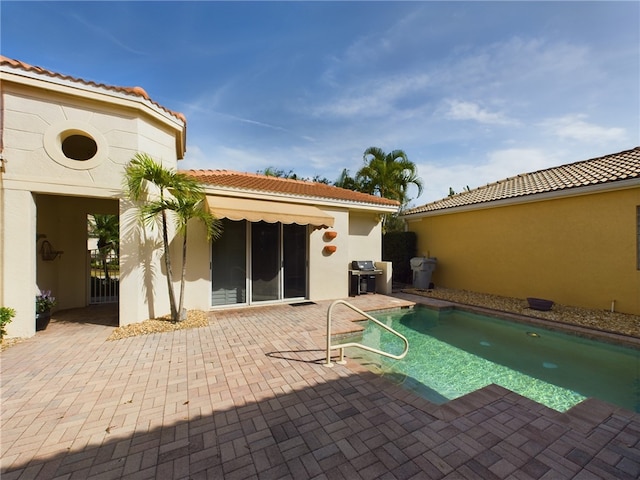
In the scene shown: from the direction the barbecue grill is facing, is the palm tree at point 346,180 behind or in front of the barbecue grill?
behind

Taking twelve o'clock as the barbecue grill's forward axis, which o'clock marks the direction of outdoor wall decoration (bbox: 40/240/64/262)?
The outdoor wall decoration is roughly at 2 o'clock from the barbecue grill.

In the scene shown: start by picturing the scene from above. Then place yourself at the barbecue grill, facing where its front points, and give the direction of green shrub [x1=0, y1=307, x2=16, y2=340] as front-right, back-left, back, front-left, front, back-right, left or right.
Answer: front-right

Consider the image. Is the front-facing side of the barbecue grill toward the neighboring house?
no

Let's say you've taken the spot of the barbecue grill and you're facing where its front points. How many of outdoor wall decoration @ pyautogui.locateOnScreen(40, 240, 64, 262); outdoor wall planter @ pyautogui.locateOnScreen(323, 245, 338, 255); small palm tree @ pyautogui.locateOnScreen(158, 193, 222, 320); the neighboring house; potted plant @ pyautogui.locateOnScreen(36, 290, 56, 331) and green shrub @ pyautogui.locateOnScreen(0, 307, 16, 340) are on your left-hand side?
1

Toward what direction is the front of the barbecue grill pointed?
toward the camera

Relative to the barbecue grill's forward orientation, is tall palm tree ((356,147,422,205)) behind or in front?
behind

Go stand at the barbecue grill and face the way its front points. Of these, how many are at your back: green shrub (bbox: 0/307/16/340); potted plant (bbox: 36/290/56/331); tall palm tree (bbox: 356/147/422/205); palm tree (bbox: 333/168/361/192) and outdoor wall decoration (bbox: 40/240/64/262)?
2

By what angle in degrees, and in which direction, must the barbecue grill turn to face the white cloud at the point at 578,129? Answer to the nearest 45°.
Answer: approximately 90° to its left

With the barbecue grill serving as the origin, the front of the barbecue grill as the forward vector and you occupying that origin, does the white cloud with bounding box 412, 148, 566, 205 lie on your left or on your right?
on your left

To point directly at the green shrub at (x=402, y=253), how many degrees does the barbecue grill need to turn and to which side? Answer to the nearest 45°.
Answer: approximately 135° to its left

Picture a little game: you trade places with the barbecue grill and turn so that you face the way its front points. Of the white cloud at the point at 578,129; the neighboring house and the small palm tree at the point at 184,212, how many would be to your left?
2
